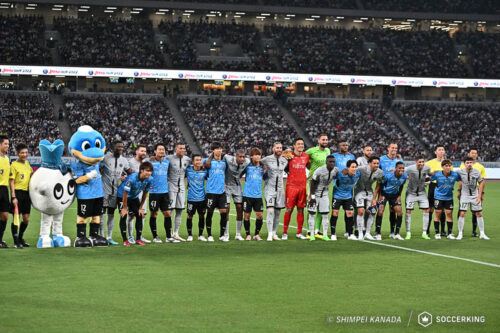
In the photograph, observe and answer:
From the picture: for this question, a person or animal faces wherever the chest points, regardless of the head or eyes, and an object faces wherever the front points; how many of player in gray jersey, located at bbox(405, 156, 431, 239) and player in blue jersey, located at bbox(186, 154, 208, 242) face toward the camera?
2

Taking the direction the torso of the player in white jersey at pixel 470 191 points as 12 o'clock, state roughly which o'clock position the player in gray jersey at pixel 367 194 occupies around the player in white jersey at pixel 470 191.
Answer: the player in gray jersey at pixel 367 194 is roughly at 2 o'clock from the player in white jersey at pixel 470 191.

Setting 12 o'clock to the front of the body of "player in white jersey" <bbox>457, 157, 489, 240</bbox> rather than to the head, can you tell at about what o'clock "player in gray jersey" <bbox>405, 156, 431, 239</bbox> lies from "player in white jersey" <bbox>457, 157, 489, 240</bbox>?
"player in gray jersey" <bbox>405, 156, 431, 239</bbox> is roughly at 2 o'clock from "player in white jersey" <bbox>457, 157, 489, 240</bbox>.

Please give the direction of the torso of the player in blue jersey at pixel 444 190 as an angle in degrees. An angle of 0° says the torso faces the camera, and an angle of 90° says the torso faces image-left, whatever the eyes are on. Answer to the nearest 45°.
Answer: approximately 0°

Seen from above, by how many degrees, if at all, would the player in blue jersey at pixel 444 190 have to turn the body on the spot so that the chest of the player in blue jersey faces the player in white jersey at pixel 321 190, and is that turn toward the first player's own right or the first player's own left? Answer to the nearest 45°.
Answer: approximately 45° to the first player's own right

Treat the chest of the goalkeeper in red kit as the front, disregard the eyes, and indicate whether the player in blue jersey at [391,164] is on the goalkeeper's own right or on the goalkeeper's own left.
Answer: on the goalkeeper's own left

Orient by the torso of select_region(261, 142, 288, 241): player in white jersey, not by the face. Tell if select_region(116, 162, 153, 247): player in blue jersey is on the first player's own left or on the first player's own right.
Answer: on the first player's own right

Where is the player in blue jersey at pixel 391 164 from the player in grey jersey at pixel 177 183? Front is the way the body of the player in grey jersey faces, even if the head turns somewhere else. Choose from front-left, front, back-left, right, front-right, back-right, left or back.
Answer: front-left

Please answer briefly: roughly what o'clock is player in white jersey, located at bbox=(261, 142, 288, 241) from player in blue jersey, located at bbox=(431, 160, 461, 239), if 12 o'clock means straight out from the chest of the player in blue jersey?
The player in white jersey is roughly at 2 o'clock from the player in blue jersey.

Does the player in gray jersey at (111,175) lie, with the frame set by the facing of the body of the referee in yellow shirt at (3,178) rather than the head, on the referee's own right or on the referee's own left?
on the referee's own left

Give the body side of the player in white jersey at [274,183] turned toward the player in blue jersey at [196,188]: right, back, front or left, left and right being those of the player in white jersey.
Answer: right

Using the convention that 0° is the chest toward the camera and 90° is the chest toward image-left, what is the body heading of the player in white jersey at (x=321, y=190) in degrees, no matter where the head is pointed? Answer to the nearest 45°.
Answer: approximately 315°
